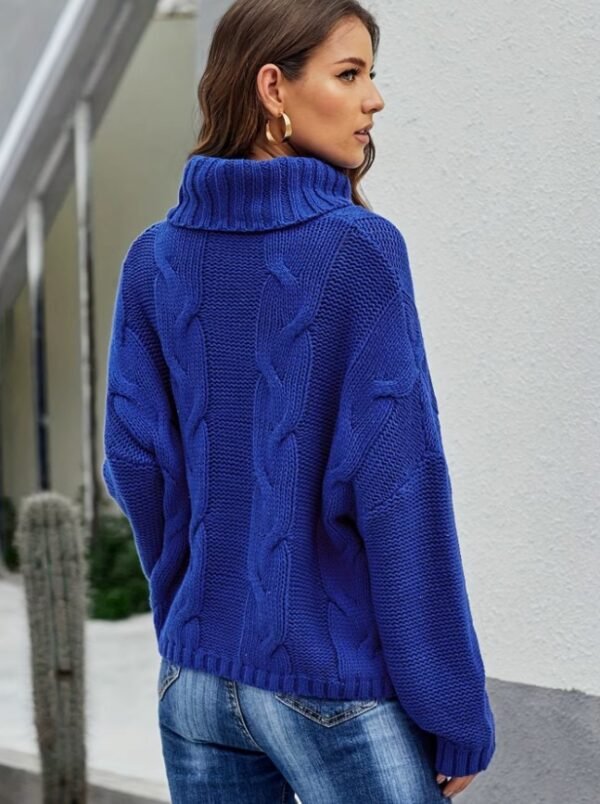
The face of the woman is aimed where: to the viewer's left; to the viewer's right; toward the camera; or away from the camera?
to the viewer's right

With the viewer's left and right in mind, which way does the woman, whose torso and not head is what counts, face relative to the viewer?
facing away from the viewer and to the right of the viewer

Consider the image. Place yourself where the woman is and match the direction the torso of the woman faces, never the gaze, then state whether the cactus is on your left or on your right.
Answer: on your left
